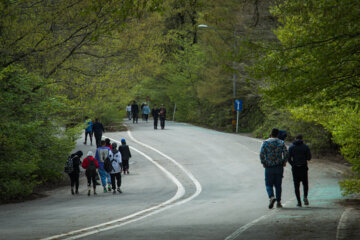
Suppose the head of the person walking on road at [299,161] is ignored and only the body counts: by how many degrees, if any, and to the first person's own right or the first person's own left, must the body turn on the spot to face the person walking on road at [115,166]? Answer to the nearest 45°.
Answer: approximately 45° to the first person's own left

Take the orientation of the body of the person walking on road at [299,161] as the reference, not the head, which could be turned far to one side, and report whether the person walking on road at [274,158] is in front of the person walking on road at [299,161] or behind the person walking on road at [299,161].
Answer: behind

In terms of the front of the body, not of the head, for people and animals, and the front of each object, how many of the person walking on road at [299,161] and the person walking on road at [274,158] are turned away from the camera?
2

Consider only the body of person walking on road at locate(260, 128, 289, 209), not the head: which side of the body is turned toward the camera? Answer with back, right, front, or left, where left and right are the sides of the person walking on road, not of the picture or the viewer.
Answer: back

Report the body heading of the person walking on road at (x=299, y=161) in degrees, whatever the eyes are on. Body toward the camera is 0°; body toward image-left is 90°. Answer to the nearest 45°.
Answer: approximately 180°

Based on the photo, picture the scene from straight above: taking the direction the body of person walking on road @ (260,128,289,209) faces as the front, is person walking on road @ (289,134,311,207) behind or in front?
in front

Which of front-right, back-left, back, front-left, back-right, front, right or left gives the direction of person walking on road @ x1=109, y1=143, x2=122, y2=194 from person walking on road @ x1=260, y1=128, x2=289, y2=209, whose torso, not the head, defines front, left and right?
front-left

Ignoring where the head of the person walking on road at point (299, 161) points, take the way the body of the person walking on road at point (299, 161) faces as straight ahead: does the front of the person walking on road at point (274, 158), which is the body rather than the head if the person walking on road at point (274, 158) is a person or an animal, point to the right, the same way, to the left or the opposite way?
the same way
